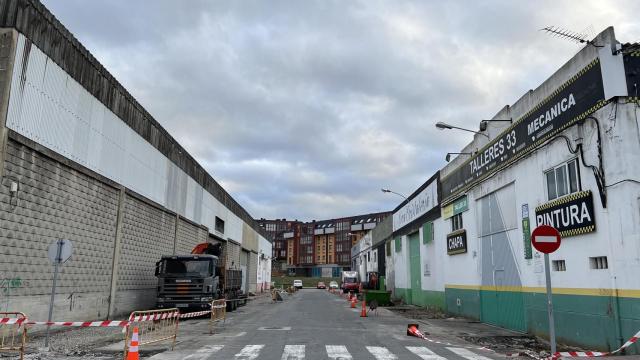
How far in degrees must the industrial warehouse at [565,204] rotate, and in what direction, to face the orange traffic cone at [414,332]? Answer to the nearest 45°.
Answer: approximately 45° to its left

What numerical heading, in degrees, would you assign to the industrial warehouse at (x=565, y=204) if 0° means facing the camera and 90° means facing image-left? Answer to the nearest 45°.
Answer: approximately 45°

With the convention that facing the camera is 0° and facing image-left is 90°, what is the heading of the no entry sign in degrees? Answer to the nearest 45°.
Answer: approximately 0°

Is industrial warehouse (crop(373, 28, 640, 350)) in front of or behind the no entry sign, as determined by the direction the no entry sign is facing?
behind

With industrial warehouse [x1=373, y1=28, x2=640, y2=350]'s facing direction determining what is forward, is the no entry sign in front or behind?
in front

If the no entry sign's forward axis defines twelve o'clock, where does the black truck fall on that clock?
The black truck is roughly at 4 o'clock from the no entry sign.
